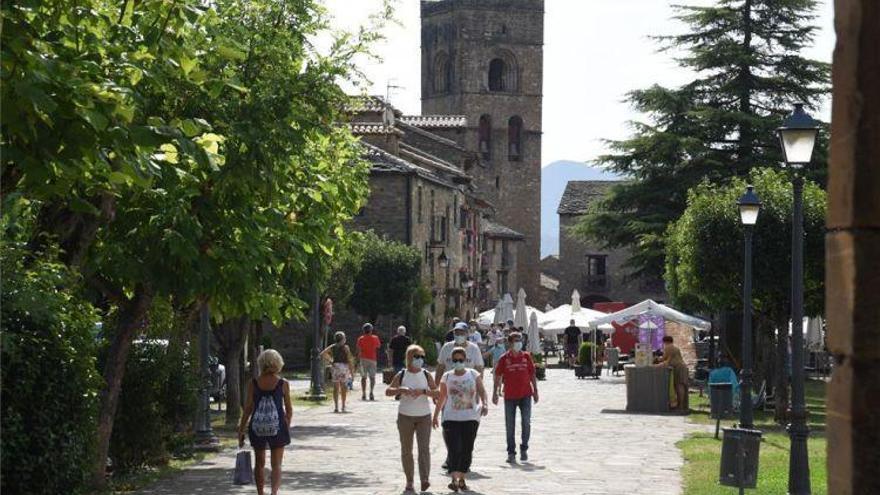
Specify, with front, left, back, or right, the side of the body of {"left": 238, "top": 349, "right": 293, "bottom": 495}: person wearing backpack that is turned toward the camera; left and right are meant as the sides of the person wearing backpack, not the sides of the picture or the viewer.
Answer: back

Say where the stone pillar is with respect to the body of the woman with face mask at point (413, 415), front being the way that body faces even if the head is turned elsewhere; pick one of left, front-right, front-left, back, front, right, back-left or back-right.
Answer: front

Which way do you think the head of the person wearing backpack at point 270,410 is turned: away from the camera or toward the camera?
away from the camera

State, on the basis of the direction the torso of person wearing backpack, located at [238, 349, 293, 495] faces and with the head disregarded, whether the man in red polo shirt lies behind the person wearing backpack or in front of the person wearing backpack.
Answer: in front

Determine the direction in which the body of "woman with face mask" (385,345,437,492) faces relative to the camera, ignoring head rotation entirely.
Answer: toward the camera

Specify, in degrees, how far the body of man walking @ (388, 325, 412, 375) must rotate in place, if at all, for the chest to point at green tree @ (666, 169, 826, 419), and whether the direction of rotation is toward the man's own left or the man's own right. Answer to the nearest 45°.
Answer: approximately 135° to the man's own right

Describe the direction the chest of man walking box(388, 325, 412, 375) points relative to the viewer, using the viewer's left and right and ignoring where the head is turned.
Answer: facing away from the viewer

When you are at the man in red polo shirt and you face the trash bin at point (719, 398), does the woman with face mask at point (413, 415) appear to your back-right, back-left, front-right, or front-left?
back-right

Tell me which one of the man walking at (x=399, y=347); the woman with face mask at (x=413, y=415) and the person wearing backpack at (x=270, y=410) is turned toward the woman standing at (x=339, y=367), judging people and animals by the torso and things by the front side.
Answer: the person wearing backpack
